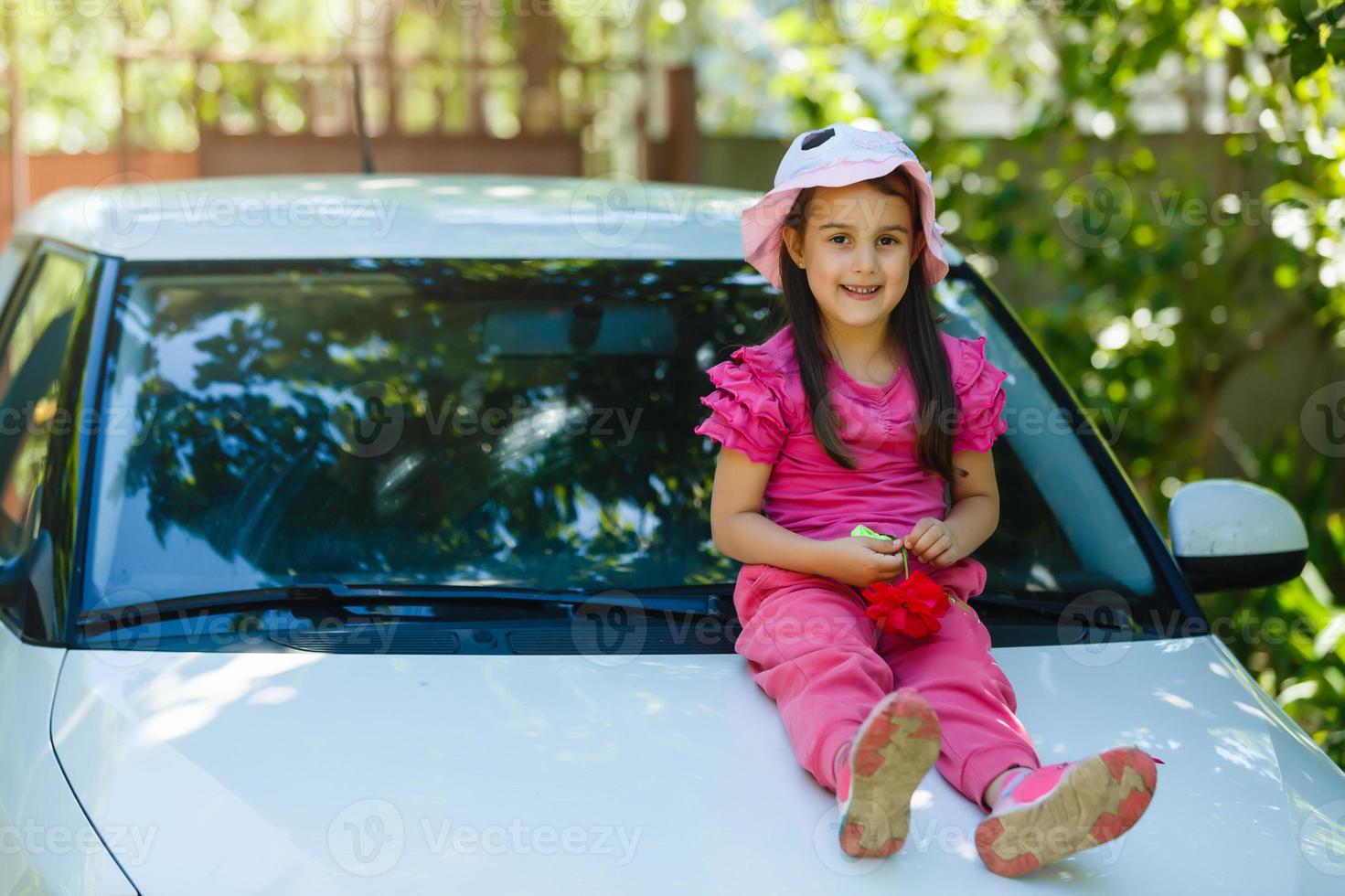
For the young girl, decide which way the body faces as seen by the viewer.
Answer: toward the camera

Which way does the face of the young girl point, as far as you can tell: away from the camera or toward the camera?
toward the camera
